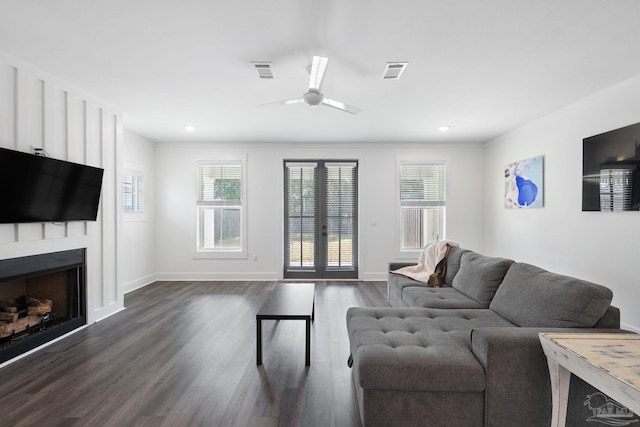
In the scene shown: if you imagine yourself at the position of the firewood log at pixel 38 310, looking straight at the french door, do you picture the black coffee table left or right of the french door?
right

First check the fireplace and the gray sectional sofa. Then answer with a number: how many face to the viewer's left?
1

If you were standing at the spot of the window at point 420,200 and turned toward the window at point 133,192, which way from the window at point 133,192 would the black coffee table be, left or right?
left

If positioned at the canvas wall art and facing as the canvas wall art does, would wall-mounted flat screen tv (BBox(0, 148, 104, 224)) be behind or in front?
in front

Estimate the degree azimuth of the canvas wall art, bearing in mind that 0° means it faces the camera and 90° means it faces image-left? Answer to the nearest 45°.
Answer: approximately 45°

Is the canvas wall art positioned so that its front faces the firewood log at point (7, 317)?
yes

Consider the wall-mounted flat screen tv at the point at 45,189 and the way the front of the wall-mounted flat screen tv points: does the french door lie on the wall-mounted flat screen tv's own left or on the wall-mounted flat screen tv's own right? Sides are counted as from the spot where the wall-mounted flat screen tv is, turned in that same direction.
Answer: on the wall-mounted flat screen tv's own left

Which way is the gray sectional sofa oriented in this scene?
to the viewer's left

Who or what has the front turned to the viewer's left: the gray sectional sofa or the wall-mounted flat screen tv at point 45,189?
the gray sectional sofa

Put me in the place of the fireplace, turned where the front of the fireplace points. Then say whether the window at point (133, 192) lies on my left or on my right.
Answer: on my left

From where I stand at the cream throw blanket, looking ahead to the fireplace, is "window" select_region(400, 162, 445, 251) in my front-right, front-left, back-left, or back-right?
back-right

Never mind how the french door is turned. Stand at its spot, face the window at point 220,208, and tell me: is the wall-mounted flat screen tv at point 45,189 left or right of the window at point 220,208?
left

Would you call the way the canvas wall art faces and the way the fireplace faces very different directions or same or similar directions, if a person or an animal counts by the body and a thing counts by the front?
very different directions

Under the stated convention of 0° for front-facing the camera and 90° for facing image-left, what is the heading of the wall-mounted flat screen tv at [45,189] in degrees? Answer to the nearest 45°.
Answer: approximately 315°

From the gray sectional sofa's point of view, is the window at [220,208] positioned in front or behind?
in front

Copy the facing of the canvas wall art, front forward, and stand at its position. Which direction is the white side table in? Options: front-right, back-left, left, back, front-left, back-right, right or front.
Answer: front-left
